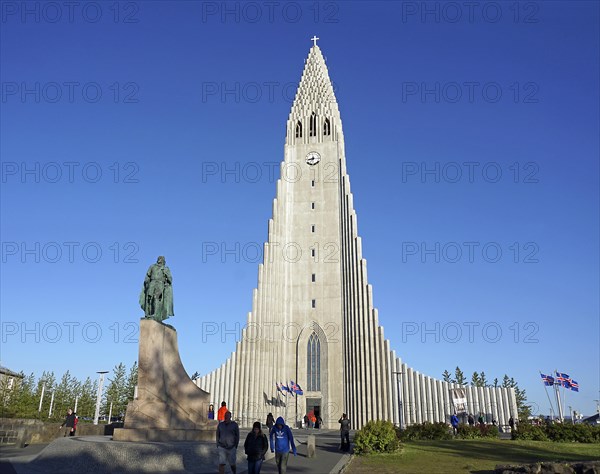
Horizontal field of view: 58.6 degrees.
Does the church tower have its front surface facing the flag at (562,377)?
no

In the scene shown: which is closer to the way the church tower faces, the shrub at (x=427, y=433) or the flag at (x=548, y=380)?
the shrub

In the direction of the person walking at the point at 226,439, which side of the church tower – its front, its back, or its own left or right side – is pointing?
front

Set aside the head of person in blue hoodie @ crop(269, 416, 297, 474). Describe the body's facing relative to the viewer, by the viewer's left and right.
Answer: facing the viewer

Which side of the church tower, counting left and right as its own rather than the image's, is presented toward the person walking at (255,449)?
front

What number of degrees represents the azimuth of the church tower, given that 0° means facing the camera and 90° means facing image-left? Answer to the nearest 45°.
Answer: approximately 0°

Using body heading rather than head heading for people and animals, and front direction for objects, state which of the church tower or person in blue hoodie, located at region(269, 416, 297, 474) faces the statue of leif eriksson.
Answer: the church tower

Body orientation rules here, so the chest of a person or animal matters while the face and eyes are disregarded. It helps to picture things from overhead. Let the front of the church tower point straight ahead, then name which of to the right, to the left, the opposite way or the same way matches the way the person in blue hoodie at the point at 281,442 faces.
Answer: the same way

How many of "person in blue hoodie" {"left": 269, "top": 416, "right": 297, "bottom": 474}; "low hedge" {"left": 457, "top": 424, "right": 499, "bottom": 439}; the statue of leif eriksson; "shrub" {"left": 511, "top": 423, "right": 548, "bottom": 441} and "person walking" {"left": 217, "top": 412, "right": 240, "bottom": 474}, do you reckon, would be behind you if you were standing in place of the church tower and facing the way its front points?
0

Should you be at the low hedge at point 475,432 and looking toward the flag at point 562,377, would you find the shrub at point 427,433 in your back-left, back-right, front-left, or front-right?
back-left

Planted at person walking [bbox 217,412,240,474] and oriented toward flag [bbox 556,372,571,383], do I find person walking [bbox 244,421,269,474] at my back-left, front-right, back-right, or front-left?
front-right

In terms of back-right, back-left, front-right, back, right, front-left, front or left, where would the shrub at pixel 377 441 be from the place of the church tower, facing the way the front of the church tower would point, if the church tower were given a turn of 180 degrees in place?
back

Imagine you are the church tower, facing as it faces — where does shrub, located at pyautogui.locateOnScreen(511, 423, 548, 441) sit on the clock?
The shrub is roughly at 11 o'clock from the church tower.

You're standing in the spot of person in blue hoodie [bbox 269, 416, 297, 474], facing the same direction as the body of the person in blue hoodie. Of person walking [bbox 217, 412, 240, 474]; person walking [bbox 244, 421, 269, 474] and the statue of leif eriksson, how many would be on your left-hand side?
0
